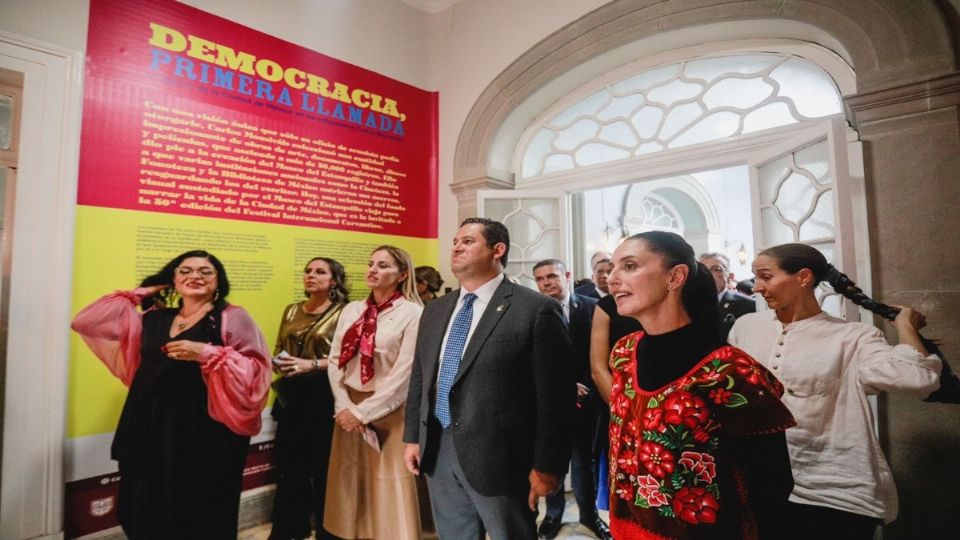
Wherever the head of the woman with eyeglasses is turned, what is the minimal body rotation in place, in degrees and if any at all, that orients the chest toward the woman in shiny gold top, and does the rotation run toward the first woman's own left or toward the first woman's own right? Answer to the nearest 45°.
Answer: approximately 90° to the first woman's own left

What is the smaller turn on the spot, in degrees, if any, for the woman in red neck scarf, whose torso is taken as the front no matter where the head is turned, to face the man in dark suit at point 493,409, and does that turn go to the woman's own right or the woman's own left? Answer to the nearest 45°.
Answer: approximately 90° to the woman's own left

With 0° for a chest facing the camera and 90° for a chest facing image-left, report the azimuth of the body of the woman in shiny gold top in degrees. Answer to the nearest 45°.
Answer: approximately 45°

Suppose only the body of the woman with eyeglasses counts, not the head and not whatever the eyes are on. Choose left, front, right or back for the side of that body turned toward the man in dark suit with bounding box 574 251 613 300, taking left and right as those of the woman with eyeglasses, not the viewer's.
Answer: left

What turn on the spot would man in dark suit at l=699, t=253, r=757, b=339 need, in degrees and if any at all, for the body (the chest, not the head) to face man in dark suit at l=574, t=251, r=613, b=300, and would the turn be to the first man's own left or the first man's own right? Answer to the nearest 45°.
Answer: approximately 45° to the first man's own right
